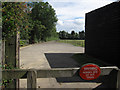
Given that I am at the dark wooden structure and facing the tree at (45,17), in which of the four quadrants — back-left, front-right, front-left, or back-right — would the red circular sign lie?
back-left

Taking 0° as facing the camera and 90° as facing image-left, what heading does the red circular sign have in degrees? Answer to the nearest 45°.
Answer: approximately 0°

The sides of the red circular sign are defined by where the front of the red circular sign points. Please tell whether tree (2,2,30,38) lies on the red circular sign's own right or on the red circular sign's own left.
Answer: on the red circular sign's own right

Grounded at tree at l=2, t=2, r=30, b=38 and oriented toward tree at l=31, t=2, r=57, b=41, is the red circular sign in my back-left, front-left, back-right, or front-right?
back-right

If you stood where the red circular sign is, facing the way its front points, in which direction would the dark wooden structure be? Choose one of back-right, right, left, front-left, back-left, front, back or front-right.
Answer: back

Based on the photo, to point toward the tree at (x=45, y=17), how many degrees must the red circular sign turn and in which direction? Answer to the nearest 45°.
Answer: approximately 180°
